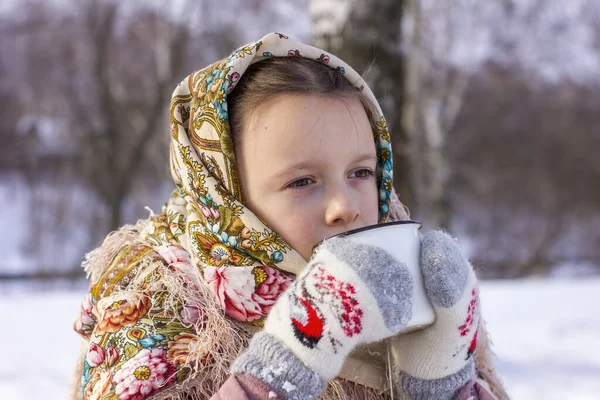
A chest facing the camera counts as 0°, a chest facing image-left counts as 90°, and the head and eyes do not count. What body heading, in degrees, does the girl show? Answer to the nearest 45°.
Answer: approximately 315°
